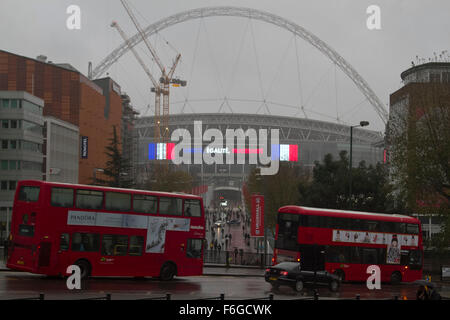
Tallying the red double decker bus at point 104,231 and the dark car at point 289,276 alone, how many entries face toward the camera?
0

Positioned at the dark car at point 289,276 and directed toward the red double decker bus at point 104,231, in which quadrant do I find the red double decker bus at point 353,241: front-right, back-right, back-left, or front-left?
back-right

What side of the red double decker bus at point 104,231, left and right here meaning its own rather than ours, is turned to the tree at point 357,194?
front

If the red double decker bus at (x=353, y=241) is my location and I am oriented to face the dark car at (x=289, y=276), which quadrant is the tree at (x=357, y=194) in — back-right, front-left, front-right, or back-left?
back-right
